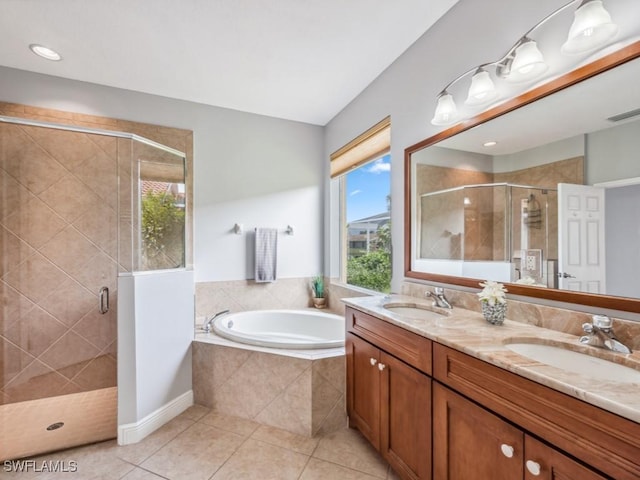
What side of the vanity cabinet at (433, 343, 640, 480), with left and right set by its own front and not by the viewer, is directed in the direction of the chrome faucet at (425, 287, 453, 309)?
right

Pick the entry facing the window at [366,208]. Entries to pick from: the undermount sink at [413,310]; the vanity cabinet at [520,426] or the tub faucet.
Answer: the tub faucet

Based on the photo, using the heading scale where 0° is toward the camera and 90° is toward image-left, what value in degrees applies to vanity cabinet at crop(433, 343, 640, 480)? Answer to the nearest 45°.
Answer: approximately 45°

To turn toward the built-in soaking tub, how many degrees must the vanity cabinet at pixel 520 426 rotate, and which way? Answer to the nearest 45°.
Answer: approximately 90° to its right

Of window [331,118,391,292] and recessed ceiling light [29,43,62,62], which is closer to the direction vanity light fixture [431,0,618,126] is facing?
the recessed ceiling light

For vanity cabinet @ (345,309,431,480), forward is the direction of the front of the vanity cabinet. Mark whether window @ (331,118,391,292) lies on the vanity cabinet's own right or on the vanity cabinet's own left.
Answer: on the vanity cabinet's own right

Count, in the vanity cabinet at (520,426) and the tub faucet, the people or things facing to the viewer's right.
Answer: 1

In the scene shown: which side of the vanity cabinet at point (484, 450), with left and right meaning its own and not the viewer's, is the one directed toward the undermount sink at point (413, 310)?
right

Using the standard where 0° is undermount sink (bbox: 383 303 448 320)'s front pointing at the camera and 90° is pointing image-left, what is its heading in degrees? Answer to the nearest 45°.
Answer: approximately 45°

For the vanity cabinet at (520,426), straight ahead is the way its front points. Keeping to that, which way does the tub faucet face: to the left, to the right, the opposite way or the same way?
the opposite way

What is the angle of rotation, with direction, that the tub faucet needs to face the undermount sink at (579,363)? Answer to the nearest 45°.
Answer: approximately 45° to its right

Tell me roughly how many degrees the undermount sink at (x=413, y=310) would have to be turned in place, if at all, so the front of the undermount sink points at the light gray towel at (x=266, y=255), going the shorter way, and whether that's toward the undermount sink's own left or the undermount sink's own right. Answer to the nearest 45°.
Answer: approximately 90° to the undermount sink's own right

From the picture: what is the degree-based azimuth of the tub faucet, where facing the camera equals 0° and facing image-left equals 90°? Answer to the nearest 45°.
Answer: approximately 270°

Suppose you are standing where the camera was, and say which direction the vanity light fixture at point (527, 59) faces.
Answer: facing the viewer and to the left of the viewer
